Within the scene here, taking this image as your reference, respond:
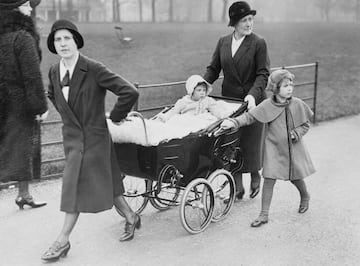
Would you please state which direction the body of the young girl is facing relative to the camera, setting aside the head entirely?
toward the camera

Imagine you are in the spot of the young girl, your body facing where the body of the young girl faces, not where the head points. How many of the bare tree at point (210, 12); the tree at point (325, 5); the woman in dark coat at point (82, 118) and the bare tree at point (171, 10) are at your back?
3

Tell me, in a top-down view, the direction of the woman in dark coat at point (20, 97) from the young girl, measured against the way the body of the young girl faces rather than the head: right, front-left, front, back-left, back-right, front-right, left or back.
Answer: right

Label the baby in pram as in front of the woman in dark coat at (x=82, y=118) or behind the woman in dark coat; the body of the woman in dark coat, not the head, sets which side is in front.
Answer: behind

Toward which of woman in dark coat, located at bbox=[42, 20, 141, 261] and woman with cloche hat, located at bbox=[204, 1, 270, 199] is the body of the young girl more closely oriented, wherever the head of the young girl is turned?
the woman in dark coat

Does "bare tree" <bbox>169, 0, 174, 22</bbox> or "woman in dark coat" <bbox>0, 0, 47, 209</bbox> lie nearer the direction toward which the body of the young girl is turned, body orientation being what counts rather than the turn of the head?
the woman in dark coat

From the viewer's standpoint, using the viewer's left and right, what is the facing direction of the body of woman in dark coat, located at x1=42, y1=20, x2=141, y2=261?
facing the viewer and to the left of the viewer

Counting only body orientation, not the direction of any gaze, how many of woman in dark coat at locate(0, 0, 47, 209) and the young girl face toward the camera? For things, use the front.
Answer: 1
